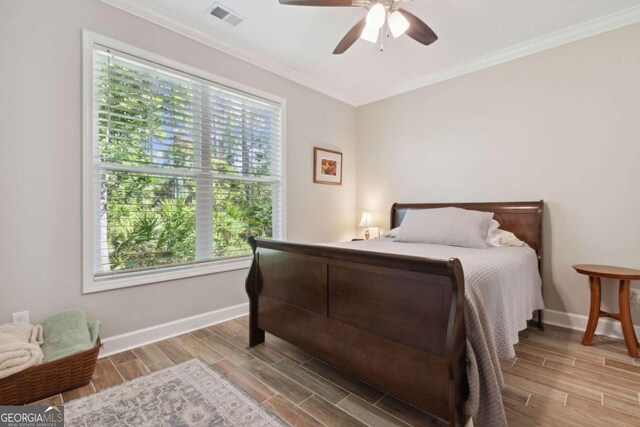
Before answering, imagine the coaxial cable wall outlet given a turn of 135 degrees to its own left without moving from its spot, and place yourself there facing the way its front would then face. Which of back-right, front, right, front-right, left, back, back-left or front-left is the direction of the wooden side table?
right

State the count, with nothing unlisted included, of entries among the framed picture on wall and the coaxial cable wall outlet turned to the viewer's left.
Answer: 0

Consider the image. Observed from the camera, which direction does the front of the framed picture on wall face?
facing the viewer and to the right of the viewer

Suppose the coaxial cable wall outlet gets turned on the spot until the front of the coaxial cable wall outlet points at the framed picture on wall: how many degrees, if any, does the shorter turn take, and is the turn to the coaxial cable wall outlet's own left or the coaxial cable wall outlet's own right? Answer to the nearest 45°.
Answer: approximately 90° to the coaxial cable wall outlet's own left

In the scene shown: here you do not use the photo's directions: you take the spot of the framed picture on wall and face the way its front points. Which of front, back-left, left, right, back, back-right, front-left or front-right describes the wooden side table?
front

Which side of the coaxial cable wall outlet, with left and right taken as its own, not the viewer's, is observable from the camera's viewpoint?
front

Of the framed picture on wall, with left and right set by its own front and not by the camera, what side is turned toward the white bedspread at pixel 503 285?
front

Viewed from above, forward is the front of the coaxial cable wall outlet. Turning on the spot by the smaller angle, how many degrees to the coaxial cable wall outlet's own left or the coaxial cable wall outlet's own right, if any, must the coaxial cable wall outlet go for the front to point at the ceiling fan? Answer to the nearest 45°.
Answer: approximately 45° to the coaxial cable wall outlet's own left

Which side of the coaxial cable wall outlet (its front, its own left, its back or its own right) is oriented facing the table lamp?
left

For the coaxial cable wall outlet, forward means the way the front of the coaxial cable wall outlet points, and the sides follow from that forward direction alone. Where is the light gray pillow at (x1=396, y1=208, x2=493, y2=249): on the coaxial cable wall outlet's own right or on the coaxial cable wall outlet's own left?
on the coaxial cable wall outlet's own left

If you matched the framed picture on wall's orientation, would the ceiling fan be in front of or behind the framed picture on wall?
in front
